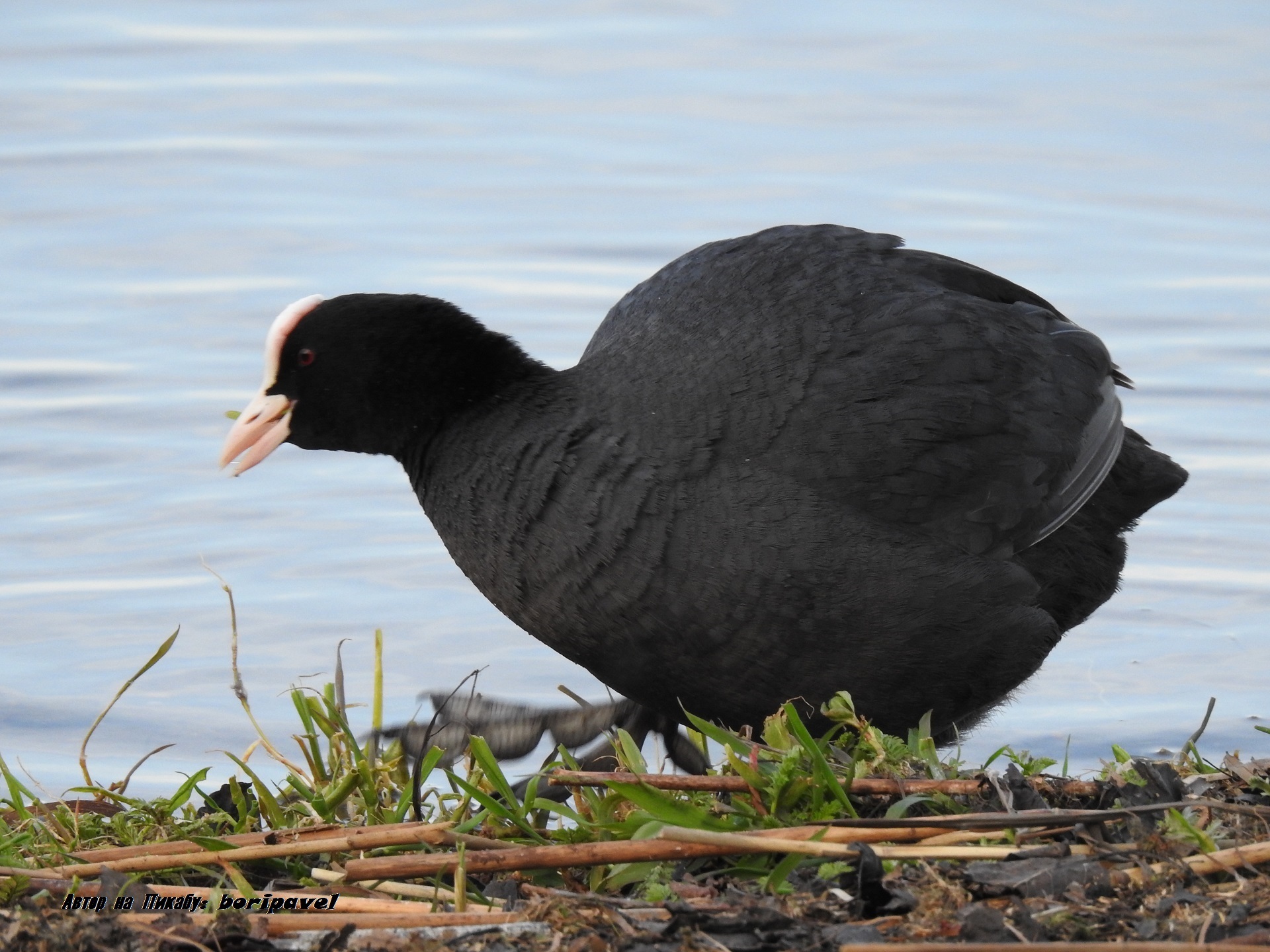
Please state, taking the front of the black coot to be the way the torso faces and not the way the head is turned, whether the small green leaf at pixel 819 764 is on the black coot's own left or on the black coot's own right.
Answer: on the black coot's own left

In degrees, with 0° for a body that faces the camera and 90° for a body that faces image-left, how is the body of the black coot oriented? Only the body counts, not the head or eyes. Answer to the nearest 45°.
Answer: approximately 90°

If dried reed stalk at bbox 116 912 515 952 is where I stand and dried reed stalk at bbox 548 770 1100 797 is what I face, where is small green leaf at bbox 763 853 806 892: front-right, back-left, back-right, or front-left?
front-right

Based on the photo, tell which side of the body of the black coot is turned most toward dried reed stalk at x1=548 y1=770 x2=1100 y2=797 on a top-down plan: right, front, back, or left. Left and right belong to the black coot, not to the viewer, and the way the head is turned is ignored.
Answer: left

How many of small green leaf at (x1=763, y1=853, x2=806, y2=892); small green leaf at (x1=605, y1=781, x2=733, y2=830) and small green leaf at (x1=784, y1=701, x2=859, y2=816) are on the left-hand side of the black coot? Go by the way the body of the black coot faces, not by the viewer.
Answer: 3

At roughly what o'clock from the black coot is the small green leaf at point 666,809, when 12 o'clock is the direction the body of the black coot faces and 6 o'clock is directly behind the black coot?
The small green leaf is roughly at 9 o'clock from the black coot.

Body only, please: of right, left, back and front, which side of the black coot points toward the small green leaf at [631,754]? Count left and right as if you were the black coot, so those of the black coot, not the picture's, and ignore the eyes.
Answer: left
